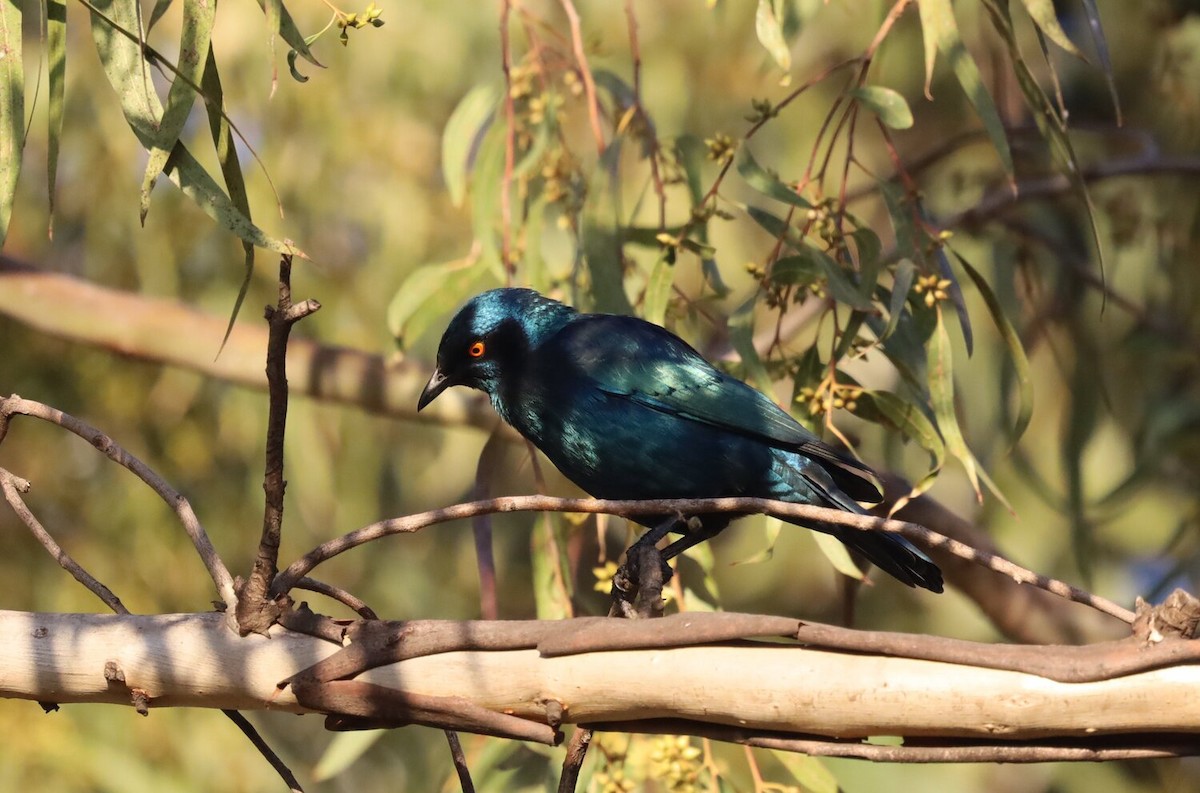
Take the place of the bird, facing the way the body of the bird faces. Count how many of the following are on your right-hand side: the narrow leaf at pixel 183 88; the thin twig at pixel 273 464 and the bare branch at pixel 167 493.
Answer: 0

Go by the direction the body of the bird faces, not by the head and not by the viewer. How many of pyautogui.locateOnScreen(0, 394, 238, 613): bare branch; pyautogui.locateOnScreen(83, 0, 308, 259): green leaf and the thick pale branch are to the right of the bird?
0

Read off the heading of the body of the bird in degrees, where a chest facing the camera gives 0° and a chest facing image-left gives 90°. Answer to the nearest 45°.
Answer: approximately 90°

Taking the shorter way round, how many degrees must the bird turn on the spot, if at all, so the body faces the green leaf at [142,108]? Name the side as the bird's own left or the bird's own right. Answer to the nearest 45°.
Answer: approximately 45° to the bird's own left

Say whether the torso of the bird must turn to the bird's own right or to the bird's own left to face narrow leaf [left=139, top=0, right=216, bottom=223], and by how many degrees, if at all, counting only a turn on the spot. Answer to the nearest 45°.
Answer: approximately 45° to the bird's own left

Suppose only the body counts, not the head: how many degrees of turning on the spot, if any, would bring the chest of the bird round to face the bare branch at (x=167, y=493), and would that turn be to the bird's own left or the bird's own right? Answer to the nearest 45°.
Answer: approximately 45° to the bird's own left

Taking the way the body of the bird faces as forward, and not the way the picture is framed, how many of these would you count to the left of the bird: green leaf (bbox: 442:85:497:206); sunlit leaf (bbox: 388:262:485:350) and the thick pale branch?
1

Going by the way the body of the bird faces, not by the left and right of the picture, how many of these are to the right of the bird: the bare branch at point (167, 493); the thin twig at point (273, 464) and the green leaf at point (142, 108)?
0
